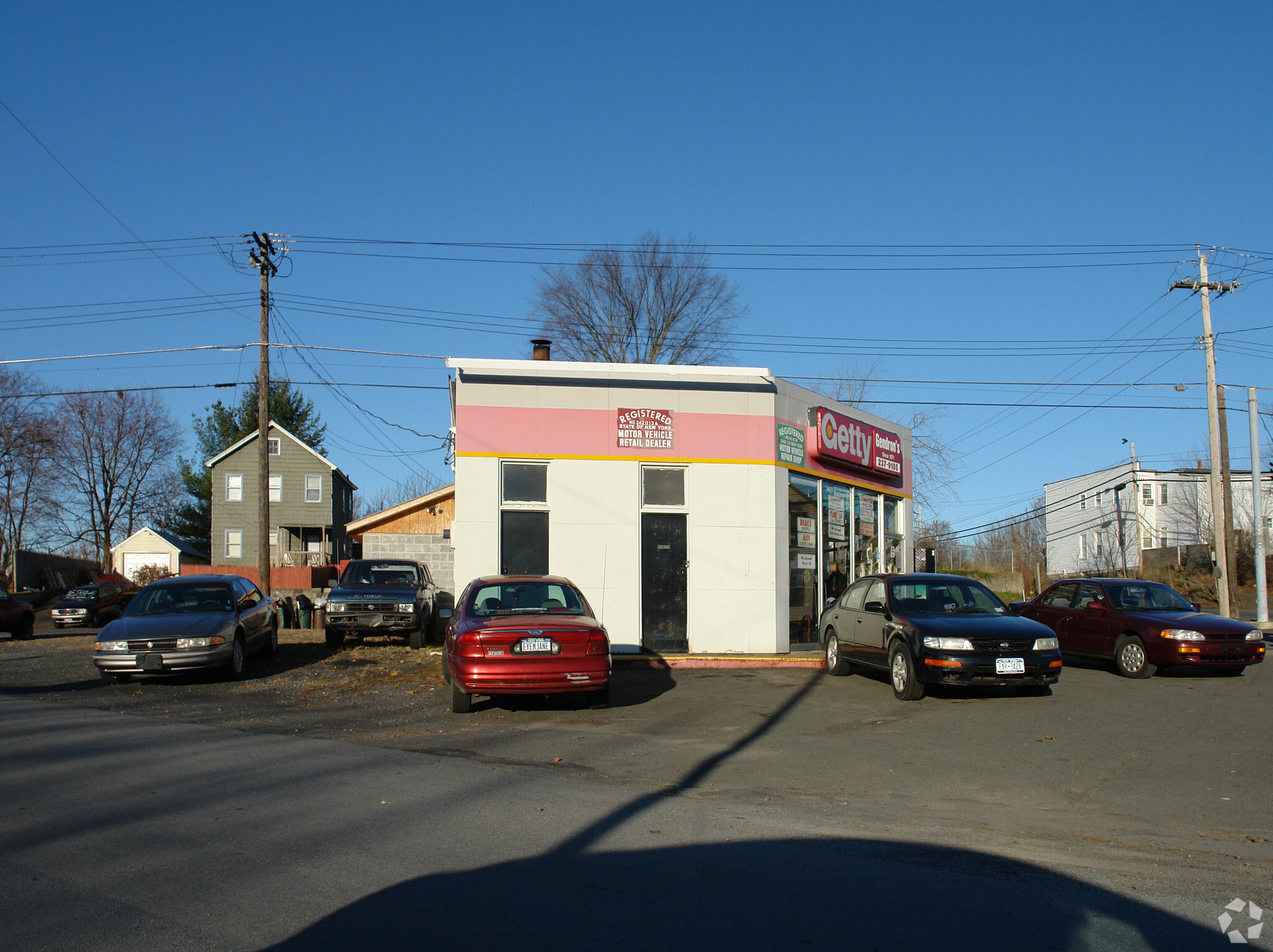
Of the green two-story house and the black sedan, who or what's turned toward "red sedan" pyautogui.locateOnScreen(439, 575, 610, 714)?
the green two-story house

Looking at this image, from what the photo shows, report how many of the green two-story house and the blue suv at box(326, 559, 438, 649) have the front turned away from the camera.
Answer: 0

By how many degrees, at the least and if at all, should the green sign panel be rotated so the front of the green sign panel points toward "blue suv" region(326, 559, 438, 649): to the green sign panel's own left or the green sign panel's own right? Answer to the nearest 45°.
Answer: approximately 135° to the green sign panel's own right

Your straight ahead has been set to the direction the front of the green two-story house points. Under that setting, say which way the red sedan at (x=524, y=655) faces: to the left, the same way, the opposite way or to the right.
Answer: the opposite way

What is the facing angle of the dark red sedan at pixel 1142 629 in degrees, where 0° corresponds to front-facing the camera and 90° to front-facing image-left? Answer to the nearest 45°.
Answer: approximately 315°

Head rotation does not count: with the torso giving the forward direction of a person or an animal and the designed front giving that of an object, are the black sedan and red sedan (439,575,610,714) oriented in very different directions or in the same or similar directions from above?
very different directions

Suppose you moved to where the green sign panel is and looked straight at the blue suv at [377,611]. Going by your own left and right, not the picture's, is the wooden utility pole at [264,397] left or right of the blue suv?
right

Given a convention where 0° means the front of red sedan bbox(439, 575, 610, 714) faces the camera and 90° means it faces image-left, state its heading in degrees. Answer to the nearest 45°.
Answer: approximately 180°
